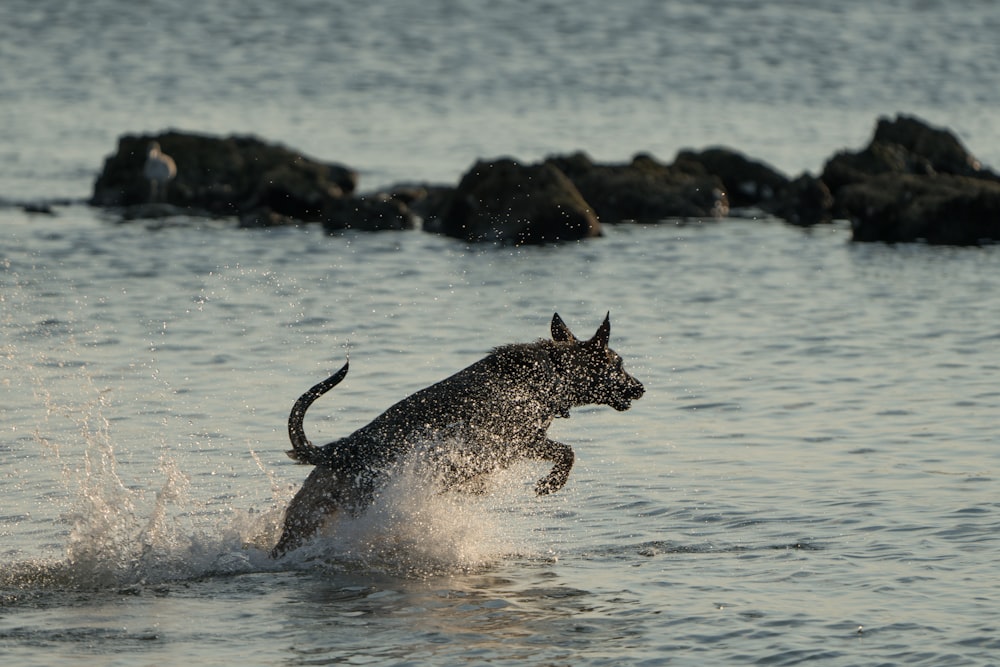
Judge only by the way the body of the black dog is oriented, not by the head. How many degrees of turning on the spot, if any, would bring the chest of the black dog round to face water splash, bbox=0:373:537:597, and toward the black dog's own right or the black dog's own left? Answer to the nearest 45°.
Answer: approximately 180°

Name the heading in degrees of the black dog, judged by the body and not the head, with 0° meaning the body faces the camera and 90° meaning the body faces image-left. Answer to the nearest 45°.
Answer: approximately 270°

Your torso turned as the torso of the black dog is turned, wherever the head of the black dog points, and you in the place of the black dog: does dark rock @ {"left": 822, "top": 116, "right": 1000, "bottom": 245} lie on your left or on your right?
on your left

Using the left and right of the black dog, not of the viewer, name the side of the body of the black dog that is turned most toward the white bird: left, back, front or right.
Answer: left

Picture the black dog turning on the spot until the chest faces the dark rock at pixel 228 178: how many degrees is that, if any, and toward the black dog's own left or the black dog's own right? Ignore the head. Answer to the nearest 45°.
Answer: approximately 90° to the black dog's own left

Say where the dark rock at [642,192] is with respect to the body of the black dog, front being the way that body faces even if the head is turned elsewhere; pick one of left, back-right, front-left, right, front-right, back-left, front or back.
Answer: left

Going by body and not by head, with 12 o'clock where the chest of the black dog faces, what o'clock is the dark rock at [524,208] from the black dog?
The dark rock is roughly at 9 o'clock from the black dog.

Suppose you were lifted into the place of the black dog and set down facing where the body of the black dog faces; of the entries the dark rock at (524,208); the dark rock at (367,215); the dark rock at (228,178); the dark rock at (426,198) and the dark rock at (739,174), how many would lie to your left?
5

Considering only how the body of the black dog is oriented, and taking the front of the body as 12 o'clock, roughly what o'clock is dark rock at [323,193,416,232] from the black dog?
The dark rock is roughly at 9 o'clock from the black dog.

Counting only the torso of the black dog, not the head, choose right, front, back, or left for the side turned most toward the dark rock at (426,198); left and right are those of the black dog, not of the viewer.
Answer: left

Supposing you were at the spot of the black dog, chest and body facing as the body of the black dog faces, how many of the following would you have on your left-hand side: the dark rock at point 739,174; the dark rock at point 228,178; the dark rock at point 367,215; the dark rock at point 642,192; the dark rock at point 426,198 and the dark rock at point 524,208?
6
